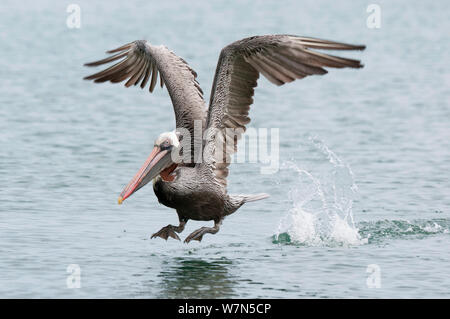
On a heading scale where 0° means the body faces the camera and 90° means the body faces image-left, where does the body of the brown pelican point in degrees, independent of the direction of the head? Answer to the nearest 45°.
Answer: approximately 45°

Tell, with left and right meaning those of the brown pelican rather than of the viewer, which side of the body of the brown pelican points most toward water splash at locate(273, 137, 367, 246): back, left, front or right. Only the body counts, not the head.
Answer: back

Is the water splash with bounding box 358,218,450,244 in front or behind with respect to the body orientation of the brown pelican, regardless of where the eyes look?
behind
